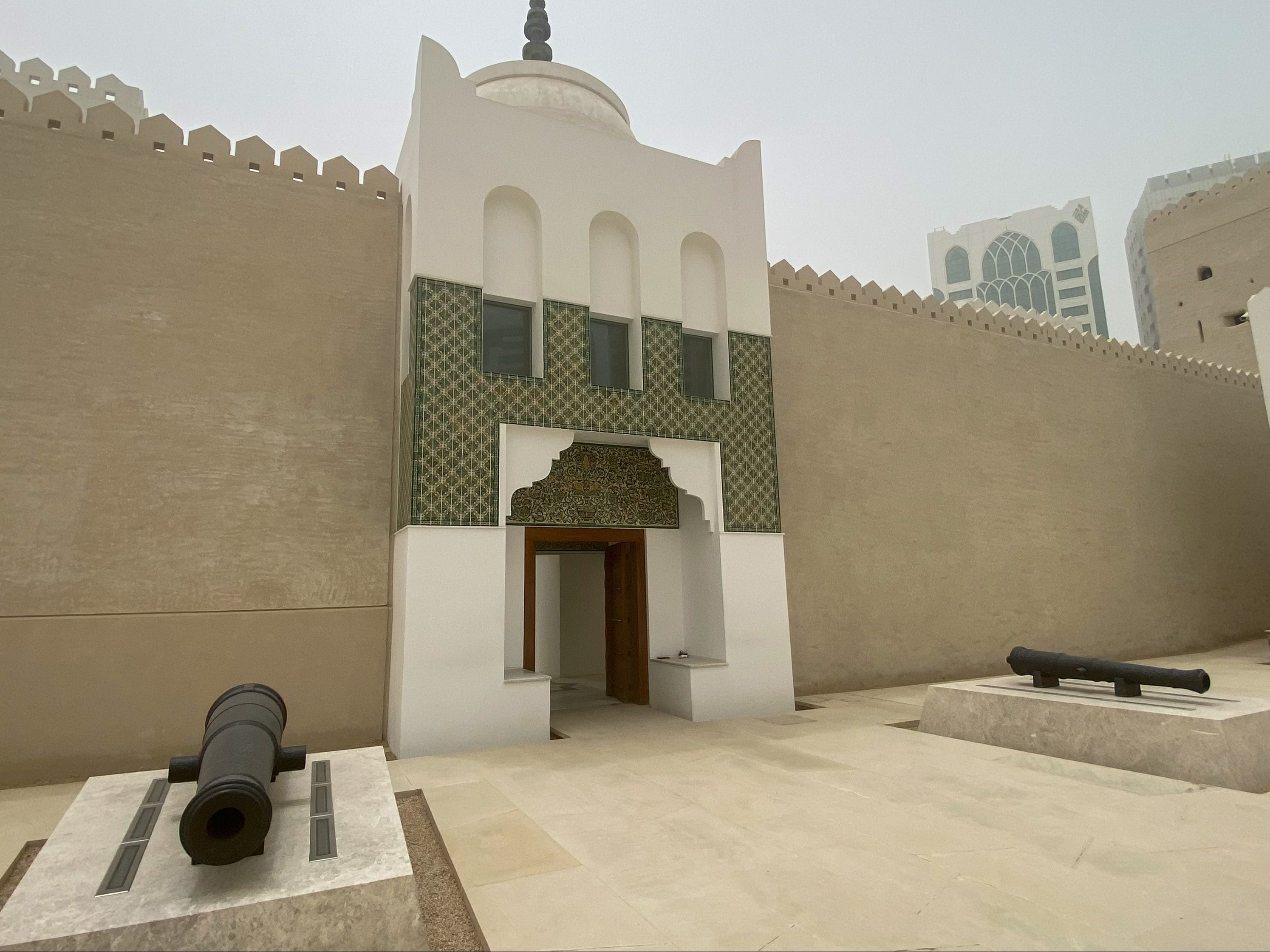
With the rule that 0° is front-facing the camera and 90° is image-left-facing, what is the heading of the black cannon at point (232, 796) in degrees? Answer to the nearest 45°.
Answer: approximately 0°

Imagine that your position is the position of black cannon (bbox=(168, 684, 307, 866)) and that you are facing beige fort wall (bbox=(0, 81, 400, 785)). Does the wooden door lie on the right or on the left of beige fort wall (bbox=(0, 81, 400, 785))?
right

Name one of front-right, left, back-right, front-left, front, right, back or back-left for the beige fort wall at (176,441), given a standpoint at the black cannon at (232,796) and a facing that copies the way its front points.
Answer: back

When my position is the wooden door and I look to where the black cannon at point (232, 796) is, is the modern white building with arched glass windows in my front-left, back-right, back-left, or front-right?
back-left

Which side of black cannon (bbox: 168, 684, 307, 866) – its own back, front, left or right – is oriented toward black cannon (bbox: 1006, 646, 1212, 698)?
left

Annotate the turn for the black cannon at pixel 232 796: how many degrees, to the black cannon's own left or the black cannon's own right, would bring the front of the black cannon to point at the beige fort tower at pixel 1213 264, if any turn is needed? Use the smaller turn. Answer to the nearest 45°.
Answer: approximately 90° to the black cannon's own left

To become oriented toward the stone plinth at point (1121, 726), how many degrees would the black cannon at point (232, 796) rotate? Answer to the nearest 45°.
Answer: approximately 90° to its left

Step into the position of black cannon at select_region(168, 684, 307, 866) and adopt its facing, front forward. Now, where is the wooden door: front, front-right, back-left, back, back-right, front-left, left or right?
back-left

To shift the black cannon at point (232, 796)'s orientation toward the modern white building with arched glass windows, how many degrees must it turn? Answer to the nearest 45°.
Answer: approximately 135° to its left
